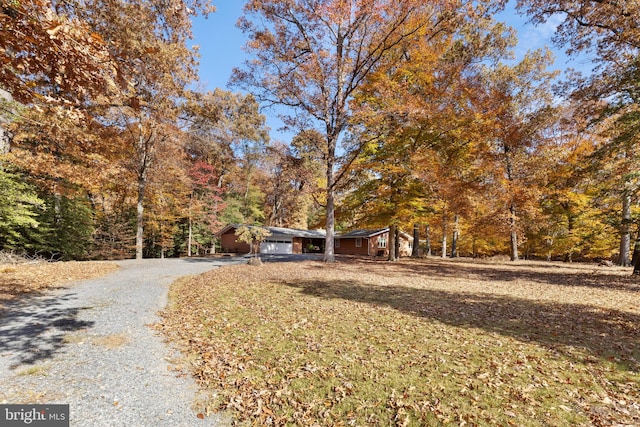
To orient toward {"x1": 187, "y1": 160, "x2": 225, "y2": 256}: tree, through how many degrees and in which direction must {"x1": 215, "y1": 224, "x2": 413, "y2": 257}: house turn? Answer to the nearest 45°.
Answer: approximately 45° to its right

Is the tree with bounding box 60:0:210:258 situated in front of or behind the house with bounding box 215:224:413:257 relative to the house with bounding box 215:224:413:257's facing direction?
in front

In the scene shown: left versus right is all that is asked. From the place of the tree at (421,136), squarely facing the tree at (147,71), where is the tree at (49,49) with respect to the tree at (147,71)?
left

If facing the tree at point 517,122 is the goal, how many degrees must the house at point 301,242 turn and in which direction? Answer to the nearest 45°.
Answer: approximately 45° to its left

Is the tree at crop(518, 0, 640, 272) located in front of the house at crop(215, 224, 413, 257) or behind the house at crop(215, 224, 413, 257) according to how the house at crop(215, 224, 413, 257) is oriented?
in front

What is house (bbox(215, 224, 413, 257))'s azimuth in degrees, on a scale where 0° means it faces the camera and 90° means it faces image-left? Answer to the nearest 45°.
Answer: approximately 0°
